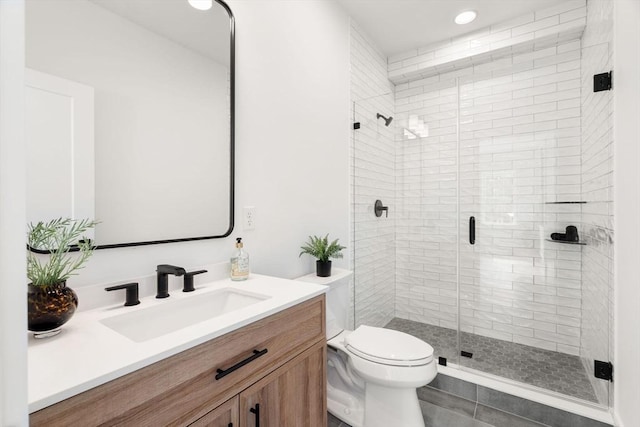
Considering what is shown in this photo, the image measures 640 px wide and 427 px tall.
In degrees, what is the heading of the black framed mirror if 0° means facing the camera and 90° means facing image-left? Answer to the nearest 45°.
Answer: approximately 315°

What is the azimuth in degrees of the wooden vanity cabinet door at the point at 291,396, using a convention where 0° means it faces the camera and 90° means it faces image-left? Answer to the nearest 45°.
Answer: approximately 315°

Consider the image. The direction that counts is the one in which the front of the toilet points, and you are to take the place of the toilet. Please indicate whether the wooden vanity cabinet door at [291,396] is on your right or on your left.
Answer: on your right

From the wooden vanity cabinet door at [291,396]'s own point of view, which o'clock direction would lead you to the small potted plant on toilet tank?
The small potted plant on toilet tank is roughly at 8 o'clock from the wooden vanity cabinet door.

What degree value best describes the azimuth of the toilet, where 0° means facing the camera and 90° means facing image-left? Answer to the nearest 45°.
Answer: approximately 315°
